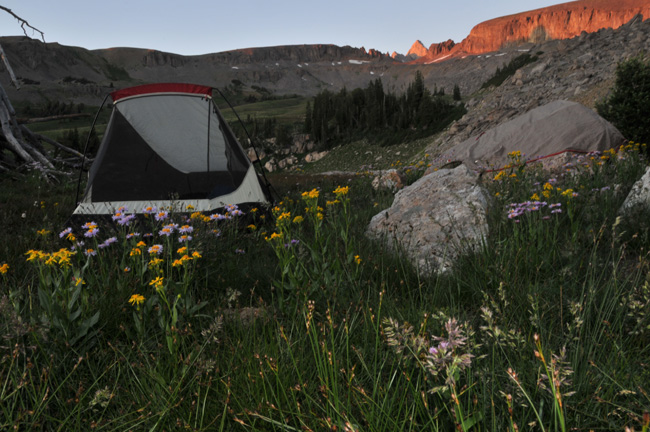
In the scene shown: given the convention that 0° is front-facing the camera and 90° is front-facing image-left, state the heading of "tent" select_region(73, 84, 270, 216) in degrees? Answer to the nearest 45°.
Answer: approximately 0°

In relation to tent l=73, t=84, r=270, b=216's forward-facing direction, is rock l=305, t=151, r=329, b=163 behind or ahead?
behind

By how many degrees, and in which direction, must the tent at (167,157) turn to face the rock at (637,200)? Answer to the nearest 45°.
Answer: approximately 45° to its left

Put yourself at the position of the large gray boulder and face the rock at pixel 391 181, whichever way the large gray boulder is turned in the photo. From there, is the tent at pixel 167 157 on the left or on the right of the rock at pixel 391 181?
left

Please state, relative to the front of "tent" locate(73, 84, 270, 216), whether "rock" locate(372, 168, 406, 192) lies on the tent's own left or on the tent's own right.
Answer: on the tent's own left
